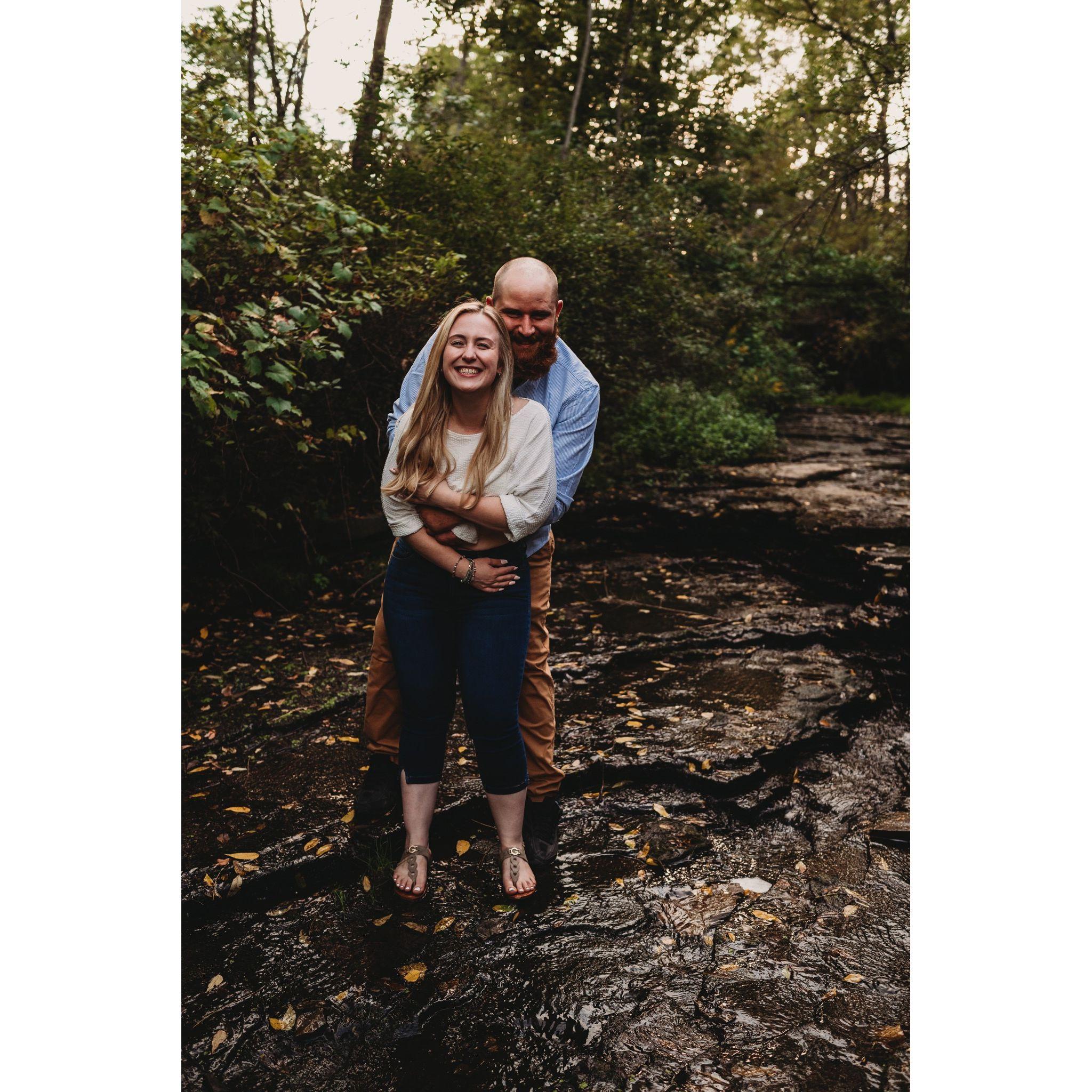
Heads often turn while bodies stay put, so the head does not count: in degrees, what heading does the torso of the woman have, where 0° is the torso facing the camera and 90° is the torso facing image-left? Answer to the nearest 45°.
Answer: approximately 0°

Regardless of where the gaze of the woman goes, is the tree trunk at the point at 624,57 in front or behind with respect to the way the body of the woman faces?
behind

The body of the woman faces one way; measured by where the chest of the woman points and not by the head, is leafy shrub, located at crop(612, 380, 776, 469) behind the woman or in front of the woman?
behind

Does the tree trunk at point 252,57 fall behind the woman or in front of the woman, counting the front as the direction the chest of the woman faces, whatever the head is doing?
behind

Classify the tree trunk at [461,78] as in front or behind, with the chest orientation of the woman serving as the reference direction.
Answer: behind

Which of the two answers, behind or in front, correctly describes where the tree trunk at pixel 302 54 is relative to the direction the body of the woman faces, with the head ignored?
behind

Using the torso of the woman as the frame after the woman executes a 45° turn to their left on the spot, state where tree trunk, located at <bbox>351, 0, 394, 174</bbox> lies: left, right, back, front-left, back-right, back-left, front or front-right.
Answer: back-left

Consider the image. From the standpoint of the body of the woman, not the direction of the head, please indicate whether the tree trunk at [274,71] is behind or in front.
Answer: behind
